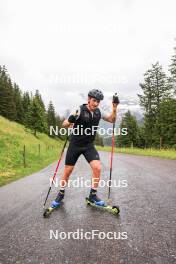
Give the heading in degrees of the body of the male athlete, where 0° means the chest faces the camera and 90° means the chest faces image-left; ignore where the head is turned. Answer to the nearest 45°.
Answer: approximately 0°
